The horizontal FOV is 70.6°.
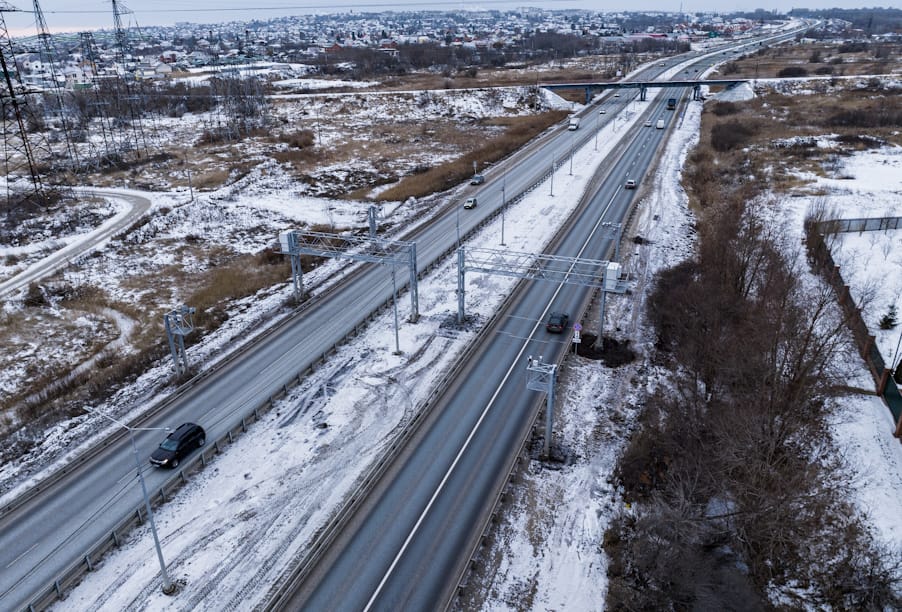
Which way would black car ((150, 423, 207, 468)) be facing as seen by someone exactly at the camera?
facing the viewer and to the left of the viewer

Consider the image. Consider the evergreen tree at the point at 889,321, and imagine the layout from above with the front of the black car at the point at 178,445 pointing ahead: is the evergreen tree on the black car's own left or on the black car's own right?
on the black car's own left

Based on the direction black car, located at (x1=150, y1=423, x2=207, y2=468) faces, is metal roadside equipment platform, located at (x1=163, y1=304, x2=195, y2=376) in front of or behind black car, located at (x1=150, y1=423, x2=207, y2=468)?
behind

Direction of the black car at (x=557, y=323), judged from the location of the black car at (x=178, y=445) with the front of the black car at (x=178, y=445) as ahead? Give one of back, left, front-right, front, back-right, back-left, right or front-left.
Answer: back-left

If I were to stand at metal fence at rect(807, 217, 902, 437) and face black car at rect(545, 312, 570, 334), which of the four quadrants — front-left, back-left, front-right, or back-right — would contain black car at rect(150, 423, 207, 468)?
front-left

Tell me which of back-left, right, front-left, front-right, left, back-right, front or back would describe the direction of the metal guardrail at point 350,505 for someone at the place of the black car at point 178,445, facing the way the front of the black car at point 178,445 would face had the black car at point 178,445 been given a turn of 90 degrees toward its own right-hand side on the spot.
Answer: back

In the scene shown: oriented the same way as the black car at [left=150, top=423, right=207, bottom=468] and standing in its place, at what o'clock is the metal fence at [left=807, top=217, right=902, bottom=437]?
The metal fence is roughly at 8 o'clock from the black car.
